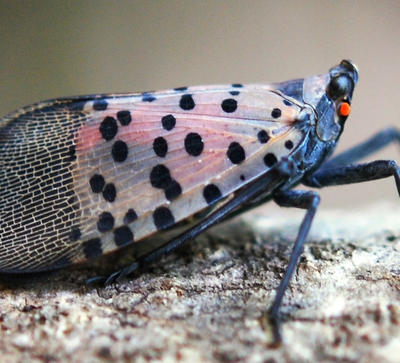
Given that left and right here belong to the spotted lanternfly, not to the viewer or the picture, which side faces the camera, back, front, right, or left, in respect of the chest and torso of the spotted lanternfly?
right
